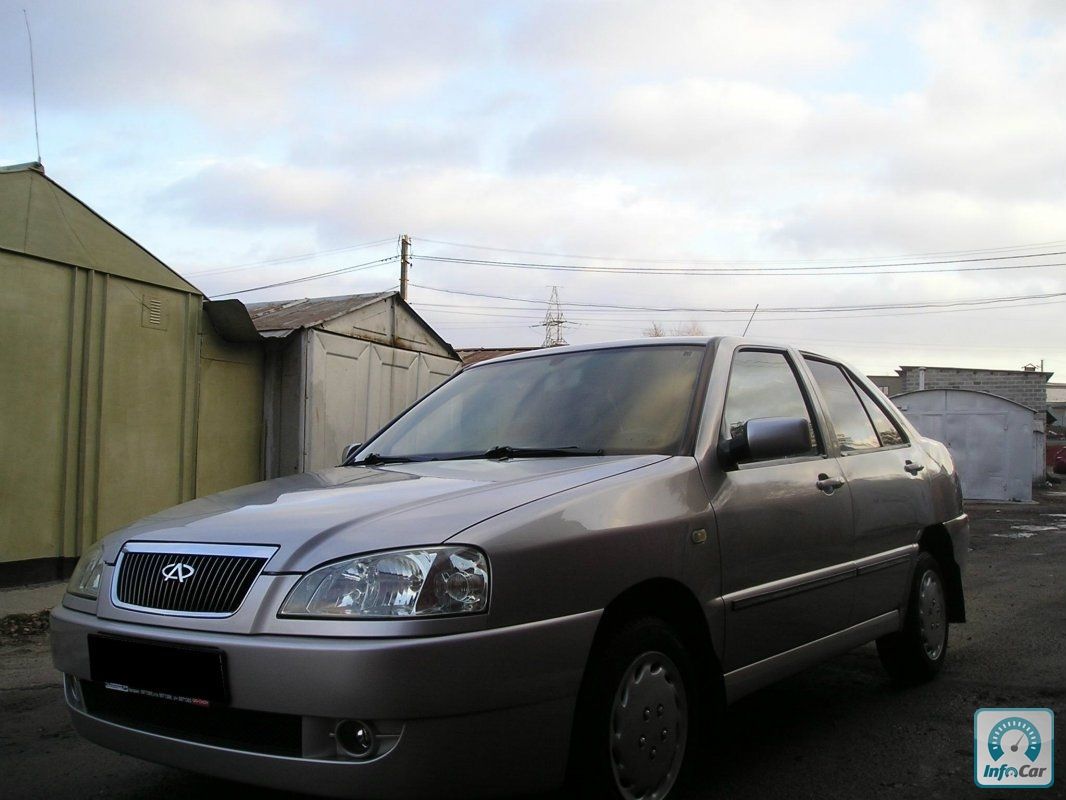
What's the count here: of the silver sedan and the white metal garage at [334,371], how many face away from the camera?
0

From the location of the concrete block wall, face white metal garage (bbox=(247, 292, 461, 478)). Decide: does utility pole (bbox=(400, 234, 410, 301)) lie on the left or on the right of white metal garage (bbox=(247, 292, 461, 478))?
right

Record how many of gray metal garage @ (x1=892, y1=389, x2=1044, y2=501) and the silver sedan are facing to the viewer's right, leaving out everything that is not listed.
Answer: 0

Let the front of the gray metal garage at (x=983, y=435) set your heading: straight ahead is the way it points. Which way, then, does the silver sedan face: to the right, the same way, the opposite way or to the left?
the same way

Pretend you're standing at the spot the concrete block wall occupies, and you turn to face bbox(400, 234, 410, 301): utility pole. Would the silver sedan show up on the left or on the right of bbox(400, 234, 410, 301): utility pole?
left

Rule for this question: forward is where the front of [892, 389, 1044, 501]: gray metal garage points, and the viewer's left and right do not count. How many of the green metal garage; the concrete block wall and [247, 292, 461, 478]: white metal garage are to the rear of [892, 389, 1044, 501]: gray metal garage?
1

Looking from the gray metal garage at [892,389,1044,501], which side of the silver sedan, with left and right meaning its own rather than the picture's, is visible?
back

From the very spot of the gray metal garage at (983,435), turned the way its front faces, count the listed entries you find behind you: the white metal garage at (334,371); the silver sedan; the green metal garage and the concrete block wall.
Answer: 1

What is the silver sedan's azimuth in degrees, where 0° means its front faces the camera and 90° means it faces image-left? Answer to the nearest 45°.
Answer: approximately 45°

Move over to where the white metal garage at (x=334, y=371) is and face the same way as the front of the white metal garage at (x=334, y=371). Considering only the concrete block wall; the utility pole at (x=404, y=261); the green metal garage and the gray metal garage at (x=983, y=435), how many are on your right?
1

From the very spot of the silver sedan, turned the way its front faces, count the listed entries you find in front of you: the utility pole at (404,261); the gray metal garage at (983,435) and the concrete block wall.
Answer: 0

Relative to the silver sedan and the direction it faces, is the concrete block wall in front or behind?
behind

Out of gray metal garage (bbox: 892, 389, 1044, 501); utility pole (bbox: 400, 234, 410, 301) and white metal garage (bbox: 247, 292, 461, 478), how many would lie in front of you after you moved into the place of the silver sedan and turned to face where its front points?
0

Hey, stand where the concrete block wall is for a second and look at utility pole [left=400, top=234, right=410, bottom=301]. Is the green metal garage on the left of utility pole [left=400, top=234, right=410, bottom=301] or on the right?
left

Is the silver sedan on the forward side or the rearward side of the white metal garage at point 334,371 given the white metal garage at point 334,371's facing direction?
on the forward side

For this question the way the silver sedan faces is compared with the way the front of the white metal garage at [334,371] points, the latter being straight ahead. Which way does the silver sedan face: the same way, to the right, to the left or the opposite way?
to the right

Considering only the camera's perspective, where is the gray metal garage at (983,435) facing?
facing the viewer

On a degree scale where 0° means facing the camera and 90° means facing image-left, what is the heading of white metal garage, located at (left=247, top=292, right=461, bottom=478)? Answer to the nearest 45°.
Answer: approximately 315°
